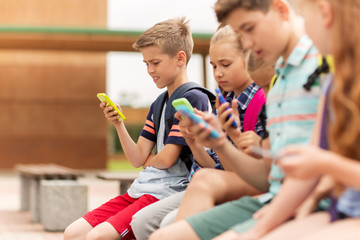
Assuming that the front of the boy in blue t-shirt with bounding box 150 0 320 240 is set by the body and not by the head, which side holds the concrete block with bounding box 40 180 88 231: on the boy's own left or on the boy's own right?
on the boy's own right

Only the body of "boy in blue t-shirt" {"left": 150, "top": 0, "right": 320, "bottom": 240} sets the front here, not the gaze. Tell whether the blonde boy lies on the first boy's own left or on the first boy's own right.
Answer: on the first boy's own right

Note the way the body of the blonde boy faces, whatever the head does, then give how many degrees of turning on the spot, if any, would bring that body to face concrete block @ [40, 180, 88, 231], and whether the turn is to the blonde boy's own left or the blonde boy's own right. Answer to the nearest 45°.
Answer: approximately 135° to the blonde boy's own right

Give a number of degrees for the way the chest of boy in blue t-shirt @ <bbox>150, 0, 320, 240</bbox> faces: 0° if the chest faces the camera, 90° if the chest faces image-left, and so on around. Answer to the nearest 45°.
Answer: approximately 45°

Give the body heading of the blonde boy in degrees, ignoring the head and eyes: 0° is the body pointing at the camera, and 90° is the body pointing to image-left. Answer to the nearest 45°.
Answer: approximately 45°
